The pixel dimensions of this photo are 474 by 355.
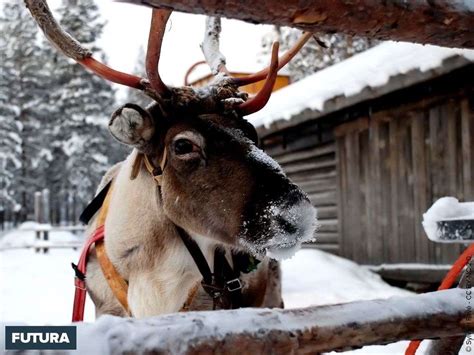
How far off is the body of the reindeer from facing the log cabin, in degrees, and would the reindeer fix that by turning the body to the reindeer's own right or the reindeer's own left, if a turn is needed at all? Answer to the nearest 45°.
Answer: approximately 90° to the reindeer's own left

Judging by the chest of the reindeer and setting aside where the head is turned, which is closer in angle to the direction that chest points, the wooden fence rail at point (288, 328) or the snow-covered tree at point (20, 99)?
the wooden fence rail

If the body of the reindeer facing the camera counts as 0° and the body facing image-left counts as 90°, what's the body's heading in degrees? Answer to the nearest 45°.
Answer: approximately 315°

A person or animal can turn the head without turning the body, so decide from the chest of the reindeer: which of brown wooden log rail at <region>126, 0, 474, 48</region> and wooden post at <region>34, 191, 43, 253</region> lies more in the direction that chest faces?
the brown wooden log rail

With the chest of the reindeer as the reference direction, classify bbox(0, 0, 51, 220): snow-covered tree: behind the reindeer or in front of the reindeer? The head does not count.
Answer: behind
